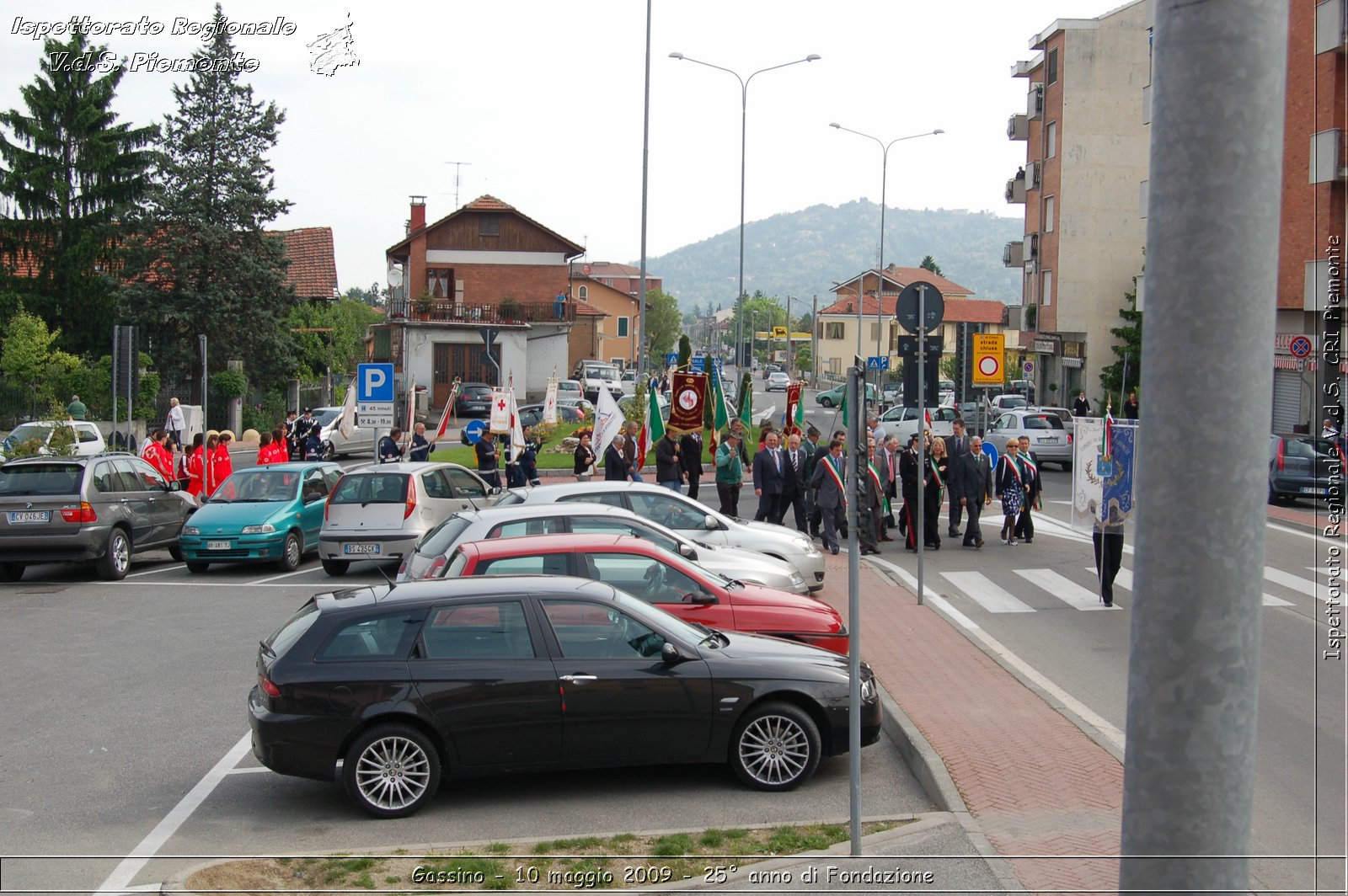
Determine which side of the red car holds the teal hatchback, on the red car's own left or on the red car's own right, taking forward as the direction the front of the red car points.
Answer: on the red car's own left

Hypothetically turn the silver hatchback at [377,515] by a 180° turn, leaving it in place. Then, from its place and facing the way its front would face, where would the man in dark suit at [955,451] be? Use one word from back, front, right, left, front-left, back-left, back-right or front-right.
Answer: back-left

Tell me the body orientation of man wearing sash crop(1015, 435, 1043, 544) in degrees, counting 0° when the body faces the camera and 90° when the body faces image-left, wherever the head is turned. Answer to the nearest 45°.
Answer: approximately 0°

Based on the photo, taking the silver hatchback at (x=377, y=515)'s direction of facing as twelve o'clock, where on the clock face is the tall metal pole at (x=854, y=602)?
The tall metal pole is roughly at 4 o'clock from the silver hatchback.

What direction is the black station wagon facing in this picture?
to the viewer's right

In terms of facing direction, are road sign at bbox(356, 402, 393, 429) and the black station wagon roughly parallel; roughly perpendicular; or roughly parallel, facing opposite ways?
roughly perpendicular

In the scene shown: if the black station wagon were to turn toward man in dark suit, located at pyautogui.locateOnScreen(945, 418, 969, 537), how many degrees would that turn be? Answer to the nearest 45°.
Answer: approximately 45° to its left

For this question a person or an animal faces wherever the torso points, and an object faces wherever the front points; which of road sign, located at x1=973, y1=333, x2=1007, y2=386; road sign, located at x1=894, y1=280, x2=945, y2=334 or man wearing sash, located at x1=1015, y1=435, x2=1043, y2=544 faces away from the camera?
road sign, located at x1=894, y1=280, x2=945, y2=334

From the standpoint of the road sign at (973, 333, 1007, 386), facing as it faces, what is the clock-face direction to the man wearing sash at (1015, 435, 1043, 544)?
The man wearing sash is roughly at 12 o'clock from the road sign.

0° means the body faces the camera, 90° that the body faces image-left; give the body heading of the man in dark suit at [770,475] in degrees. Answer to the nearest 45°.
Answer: approximately 315°

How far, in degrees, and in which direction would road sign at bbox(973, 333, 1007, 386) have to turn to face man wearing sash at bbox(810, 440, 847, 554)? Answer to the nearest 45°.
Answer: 0° — it already faces them

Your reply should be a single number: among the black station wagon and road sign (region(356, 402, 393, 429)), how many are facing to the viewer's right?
1

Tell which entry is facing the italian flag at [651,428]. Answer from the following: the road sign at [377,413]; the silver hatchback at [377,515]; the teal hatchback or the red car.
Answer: the silver hatchback
